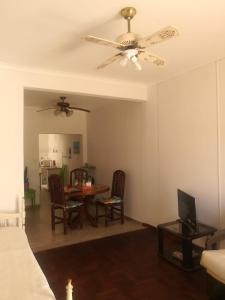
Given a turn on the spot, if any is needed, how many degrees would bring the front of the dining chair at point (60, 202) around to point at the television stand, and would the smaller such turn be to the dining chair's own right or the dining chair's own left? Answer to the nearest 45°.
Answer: approximately 90° to the dining chair's own right

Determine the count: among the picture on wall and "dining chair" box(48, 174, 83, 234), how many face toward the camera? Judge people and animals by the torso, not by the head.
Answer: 1

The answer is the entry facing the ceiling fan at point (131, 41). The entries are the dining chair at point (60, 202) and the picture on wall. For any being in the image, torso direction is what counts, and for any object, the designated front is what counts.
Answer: the picture on wall

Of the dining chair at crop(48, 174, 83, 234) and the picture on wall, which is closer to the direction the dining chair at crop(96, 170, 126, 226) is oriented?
the dining chair

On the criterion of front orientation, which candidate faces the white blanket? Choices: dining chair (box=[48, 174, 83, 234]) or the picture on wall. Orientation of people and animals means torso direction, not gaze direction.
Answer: the picture on wall

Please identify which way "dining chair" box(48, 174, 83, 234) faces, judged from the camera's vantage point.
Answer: facing away from the viewer and to the right of the viewer

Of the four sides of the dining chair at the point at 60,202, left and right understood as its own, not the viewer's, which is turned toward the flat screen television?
right

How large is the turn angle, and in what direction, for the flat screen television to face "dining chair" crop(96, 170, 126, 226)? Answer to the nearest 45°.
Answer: approximately 90° to its right
